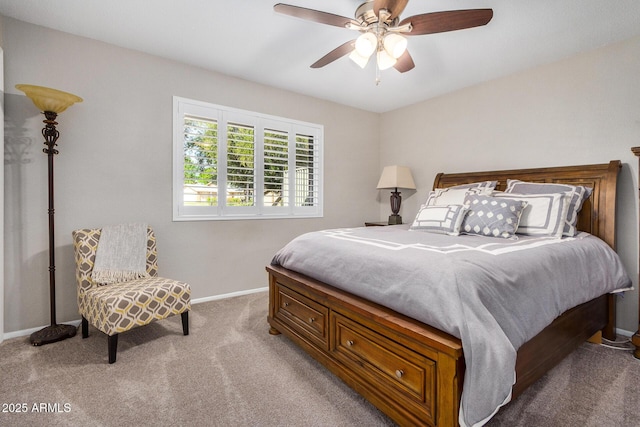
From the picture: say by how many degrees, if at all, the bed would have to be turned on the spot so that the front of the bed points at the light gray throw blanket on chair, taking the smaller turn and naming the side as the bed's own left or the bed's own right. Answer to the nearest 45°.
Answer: approximately 45° to the bed's own right

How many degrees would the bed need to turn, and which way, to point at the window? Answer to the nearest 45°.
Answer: approximately 90° to its right

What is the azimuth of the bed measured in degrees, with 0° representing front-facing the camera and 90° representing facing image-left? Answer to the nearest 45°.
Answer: approximately 45°

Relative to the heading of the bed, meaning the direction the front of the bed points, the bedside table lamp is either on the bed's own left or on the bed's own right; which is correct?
on the bed's own right
